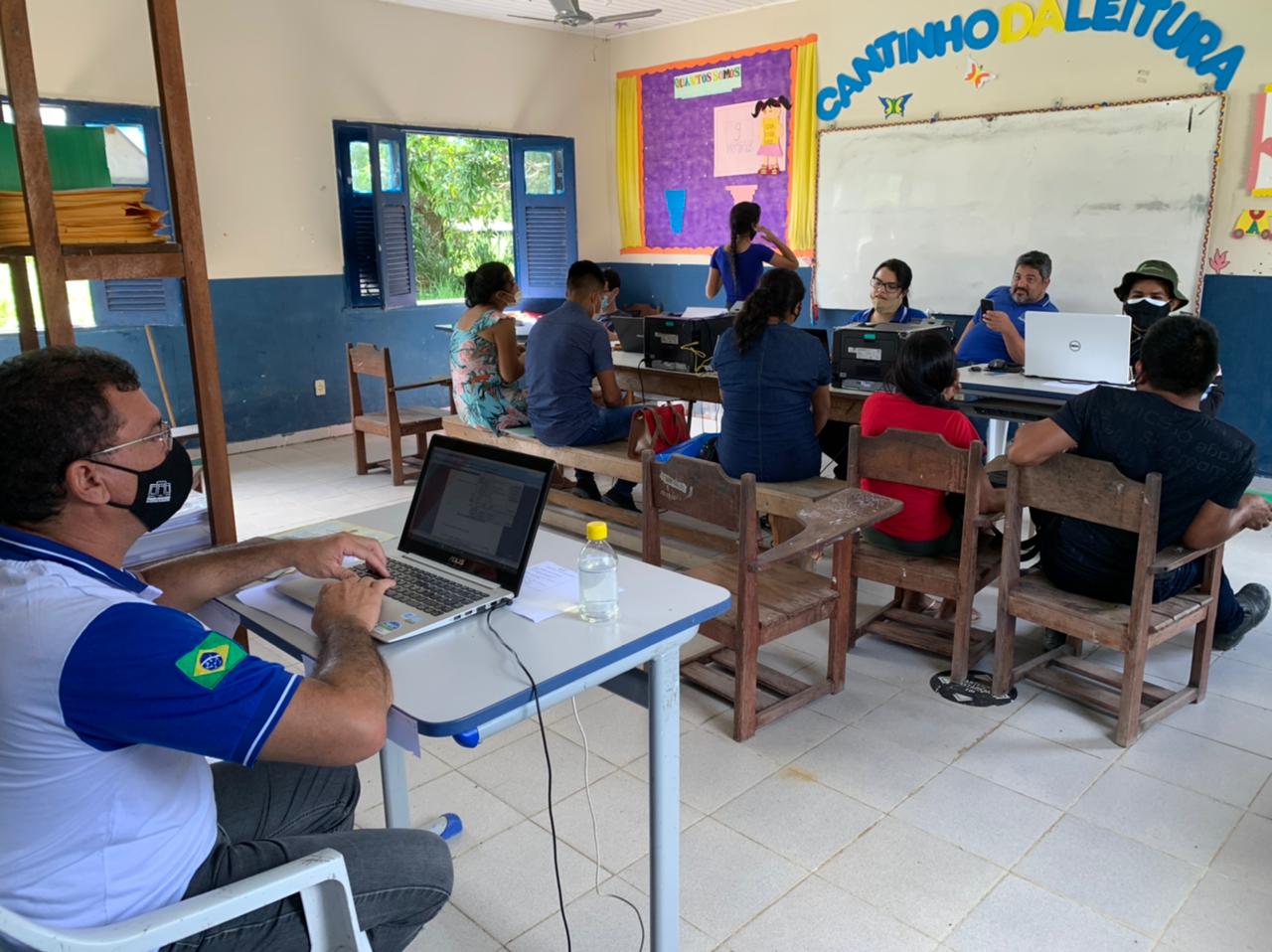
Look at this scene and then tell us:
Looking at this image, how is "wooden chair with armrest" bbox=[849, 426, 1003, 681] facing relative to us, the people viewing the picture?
facing away from the viewer and to the right of the viewer

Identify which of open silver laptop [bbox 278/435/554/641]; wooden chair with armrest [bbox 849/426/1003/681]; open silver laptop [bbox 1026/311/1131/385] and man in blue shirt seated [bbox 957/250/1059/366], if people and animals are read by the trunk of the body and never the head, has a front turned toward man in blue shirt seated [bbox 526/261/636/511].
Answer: man in blue shirt seated [bbox 957/250/1059/366]

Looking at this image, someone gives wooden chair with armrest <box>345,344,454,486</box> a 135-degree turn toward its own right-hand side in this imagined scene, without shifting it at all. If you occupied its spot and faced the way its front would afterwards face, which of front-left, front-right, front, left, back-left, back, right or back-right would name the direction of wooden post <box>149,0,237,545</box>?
front

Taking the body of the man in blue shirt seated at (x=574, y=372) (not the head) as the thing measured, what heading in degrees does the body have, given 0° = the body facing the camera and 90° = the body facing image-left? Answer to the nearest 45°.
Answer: approximately 225°

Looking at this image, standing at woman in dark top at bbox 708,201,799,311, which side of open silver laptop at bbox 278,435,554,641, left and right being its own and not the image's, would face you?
back

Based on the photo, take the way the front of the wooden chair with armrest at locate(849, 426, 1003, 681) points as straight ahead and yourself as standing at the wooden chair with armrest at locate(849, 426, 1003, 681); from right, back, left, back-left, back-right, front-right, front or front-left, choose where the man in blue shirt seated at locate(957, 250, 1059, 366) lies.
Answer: front-left

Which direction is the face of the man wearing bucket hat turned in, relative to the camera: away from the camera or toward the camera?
toward the camera

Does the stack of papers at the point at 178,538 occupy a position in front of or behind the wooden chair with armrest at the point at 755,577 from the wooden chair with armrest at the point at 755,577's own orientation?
behind

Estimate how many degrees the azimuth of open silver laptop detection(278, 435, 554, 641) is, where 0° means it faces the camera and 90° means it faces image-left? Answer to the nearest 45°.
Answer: approximately 45°

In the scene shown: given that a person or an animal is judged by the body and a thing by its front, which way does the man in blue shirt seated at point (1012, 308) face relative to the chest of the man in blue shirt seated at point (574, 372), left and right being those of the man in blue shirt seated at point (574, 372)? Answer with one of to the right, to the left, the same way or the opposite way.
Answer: the opposite way

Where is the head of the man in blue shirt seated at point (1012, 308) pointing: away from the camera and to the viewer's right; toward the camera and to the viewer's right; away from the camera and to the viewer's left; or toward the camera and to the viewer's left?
toward the camera and to the viewer's left

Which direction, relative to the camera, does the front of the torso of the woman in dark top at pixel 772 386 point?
away from the camera

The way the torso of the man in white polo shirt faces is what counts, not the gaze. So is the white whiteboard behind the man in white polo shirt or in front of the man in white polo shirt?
in front

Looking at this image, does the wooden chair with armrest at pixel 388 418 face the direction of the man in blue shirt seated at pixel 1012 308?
no

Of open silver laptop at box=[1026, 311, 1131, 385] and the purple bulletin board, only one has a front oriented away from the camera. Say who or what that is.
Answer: the open silver laptop

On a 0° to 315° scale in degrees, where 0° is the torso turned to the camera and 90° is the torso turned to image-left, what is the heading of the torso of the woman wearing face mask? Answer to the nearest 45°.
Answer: approximately 225°

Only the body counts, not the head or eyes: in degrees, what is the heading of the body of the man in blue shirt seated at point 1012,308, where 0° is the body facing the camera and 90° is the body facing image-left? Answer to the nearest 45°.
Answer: approximately 45°

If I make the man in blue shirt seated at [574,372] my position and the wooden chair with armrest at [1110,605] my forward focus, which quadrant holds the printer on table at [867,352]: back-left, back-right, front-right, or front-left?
front-left

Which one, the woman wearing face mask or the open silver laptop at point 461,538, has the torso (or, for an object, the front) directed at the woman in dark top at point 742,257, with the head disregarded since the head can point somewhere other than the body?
the woman wearing face mask

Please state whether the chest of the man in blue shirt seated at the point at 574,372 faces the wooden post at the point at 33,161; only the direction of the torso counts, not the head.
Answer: no

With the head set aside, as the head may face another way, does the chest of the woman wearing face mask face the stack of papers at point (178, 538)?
no

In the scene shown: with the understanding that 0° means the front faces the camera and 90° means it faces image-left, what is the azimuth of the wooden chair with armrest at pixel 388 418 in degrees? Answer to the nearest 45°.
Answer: approximately 225°

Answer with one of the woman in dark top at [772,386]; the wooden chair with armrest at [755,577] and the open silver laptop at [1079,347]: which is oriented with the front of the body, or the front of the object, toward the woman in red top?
the wooden chair with armrest

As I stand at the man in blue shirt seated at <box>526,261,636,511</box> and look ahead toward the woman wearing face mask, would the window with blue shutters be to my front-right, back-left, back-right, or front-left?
front-right
